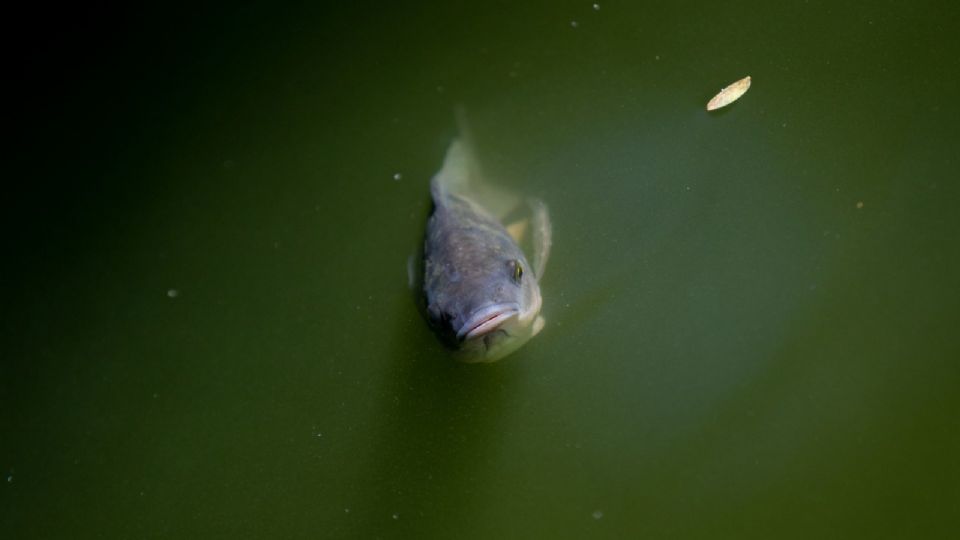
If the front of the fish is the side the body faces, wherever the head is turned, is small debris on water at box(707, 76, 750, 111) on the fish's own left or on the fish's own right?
on the fish's own left

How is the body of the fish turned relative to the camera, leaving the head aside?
toward the camera
